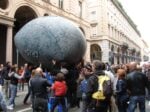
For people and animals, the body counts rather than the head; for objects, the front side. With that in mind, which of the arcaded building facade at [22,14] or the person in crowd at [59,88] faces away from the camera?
the person in crowd

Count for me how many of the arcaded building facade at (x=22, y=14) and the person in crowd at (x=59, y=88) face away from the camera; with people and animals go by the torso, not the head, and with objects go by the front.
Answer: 1

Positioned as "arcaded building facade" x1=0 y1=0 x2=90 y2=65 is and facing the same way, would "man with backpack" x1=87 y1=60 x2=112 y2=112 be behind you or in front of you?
in front

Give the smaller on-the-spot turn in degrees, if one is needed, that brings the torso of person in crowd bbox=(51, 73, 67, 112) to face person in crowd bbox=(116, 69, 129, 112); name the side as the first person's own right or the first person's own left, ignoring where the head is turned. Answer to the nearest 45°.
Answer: approximately 90° to the first person's own right

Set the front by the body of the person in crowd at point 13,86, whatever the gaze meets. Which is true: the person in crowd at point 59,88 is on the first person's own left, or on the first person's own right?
on the first person's own right

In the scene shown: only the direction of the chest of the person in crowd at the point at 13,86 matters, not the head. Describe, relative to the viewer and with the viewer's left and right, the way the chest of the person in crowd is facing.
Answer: facing away from the viewer and to the right of the viewer

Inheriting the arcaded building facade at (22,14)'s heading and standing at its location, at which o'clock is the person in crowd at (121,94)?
The person in crowd is roughly at 1 o'clock from the arcaded building facade.

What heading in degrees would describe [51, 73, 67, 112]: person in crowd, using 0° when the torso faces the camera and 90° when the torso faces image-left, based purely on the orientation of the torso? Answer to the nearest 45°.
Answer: approximately 180°

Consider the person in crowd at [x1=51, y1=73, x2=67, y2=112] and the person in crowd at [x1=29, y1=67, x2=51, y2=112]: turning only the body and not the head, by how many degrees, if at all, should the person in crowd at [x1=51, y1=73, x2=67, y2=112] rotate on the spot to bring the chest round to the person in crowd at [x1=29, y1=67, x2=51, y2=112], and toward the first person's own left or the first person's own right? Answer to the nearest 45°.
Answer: approximately 135° to the first person's own left

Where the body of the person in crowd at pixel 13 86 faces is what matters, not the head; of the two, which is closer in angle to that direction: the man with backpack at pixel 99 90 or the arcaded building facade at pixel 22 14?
the arcaded building facade
